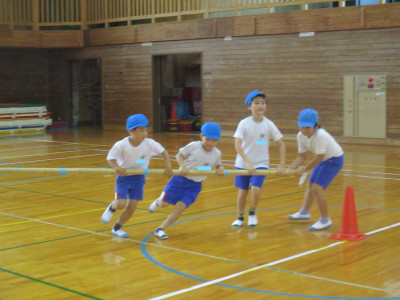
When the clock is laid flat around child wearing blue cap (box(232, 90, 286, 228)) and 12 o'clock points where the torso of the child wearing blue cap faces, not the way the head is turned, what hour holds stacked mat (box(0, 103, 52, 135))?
The stacked mat is roughly at 5 o'clock from the child wearing blue cap.

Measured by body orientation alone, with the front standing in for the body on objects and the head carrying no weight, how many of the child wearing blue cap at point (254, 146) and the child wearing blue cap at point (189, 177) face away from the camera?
0

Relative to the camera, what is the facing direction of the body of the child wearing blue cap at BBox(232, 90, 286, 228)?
toward the camera

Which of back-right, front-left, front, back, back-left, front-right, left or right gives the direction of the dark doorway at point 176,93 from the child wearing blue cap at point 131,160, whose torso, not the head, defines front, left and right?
back-left

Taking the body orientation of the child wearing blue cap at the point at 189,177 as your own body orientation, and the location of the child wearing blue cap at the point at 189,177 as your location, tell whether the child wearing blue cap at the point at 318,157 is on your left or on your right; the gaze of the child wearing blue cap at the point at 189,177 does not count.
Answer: on your left

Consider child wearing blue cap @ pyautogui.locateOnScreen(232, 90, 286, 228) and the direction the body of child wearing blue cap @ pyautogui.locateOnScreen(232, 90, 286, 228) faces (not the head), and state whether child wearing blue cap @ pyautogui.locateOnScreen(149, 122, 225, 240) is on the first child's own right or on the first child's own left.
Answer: on the first child's own right

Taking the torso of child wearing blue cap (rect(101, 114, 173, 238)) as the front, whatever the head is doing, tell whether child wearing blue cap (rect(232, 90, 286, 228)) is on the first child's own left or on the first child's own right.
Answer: on the first child's own left

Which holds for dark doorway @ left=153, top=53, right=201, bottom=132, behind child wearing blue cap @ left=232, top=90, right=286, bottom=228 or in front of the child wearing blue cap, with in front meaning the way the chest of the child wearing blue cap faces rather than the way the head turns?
behind
